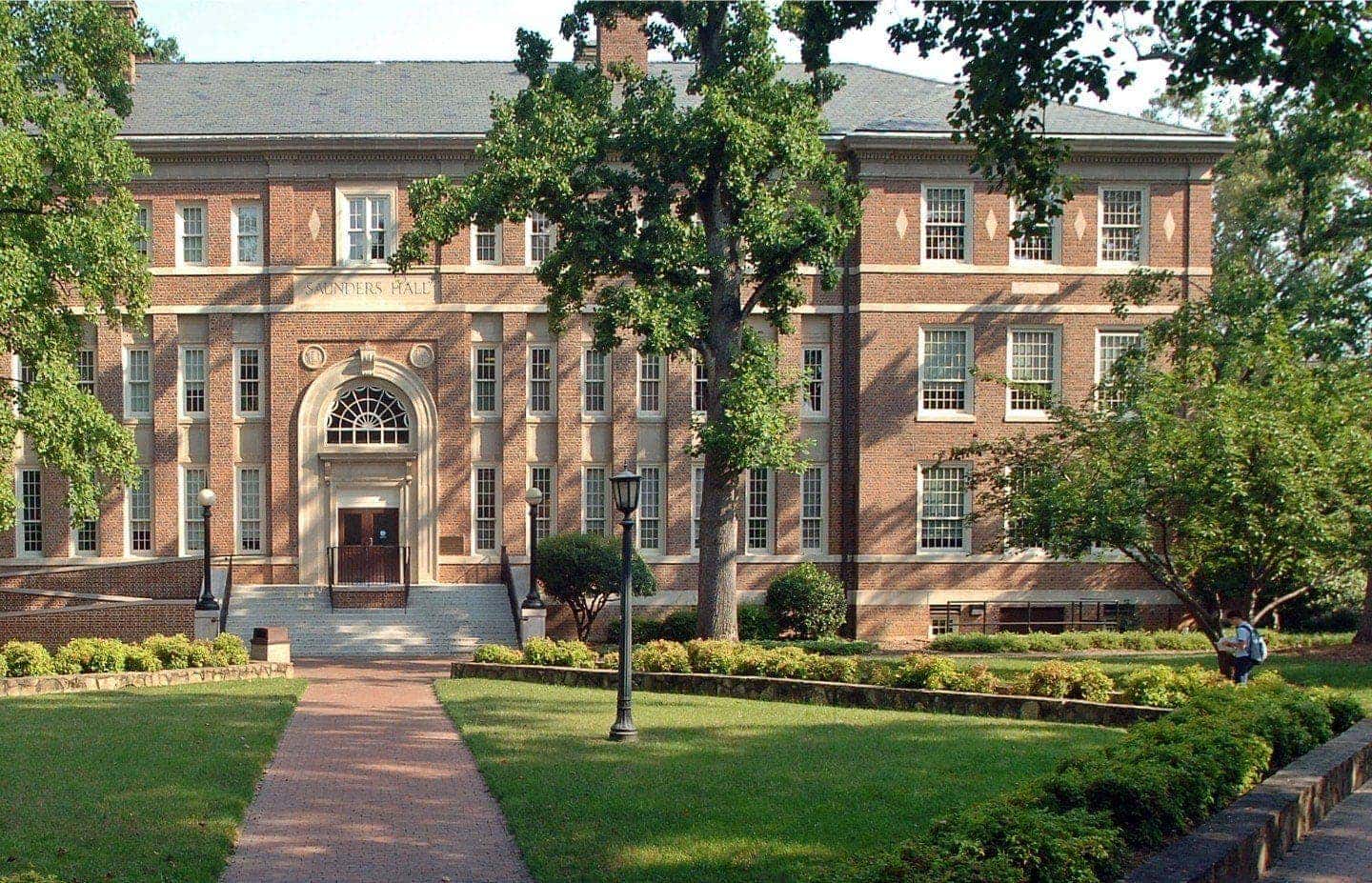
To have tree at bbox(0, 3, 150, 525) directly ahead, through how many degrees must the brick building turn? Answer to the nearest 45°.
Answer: approximately 45° to its right

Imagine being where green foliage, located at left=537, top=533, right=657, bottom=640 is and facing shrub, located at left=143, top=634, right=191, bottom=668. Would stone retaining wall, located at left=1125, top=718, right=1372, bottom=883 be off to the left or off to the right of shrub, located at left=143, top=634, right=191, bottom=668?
left

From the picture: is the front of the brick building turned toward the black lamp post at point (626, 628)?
yes

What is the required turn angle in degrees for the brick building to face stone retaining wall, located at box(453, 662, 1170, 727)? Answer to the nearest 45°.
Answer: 0° — it already faces it

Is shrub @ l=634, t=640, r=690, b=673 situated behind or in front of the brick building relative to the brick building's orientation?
in front

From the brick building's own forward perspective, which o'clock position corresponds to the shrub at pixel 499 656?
The shrub is roughly at 12 o'clock from the brick building.

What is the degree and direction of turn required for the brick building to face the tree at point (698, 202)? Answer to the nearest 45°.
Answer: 0° — it already faces it

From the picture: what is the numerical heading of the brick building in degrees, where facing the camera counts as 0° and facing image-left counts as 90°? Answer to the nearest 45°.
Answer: approximately 0°
